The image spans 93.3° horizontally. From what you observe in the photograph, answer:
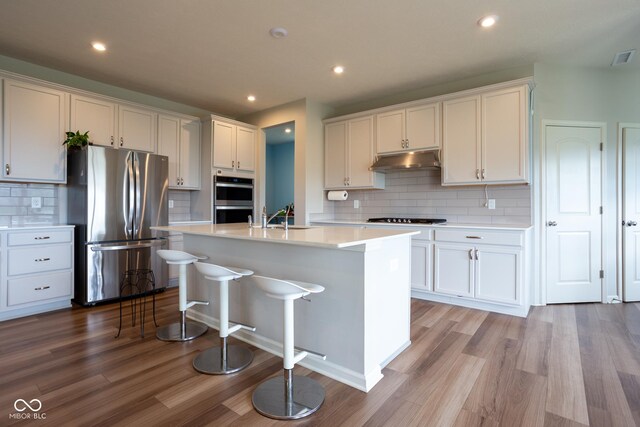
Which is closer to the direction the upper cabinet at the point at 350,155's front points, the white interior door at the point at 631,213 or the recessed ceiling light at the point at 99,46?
the recessed ceiling light

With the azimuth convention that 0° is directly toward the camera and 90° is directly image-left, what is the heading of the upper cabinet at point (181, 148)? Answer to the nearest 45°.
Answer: approximately 315°

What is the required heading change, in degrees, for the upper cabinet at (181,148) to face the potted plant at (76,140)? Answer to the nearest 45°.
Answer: approximately 90° to its right

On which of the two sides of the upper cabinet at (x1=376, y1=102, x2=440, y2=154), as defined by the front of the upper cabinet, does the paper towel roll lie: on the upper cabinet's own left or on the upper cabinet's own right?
on the upper cabinet's own right

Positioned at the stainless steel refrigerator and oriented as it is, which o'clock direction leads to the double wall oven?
The double wall oven is roughly at 10 o'clock from the stainless steel refrigerator.

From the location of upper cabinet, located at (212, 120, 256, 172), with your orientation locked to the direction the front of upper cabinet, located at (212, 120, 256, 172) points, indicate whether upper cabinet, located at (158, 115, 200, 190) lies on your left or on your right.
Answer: on your right
